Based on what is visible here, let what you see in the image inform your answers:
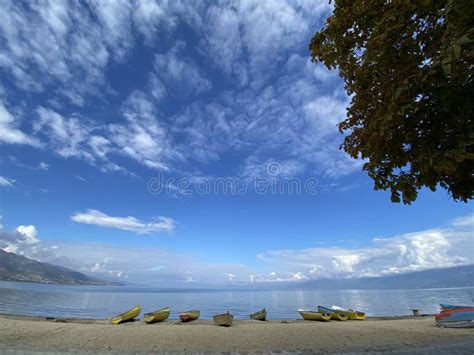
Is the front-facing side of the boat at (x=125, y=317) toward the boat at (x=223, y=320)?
no

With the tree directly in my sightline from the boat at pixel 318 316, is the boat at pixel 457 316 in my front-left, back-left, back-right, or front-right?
front-left

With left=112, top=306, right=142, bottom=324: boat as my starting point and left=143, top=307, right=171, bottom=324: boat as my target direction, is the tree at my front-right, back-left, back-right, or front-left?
front-right

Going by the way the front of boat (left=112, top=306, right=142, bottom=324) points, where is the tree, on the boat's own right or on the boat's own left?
on the boat's own right

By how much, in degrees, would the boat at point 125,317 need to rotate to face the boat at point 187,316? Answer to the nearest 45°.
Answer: approximately 45° to its right

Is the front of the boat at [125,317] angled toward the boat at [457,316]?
no

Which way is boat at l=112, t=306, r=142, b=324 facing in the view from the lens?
facing away from the viewer and to the right of the viewer

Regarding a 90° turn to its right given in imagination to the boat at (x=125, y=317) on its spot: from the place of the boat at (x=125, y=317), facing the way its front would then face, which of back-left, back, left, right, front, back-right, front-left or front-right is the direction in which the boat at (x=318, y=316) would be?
front-left
